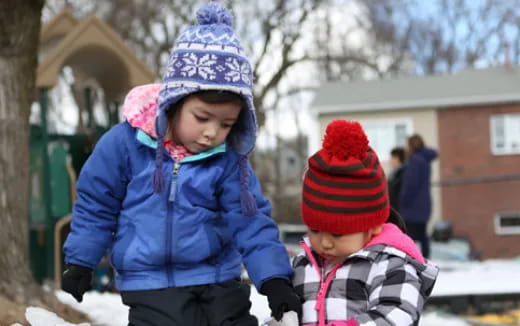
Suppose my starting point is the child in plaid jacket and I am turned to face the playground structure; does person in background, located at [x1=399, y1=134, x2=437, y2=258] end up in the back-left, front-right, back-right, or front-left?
front-right

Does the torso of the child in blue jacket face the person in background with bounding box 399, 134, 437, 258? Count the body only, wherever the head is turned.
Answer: no

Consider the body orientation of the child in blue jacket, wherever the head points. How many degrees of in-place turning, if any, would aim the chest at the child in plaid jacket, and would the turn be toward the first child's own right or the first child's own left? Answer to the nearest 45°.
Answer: approximately 45° to the first child's own left

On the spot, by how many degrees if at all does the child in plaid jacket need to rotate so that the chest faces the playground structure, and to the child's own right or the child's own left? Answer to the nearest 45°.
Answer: approximately 90° to the child's own right

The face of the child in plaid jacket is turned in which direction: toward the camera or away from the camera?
toward the camera

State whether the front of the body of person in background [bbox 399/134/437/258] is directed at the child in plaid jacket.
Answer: no

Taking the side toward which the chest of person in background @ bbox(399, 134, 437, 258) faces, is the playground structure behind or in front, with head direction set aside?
in front

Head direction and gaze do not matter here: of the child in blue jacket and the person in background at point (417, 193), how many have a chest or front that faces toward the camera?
1

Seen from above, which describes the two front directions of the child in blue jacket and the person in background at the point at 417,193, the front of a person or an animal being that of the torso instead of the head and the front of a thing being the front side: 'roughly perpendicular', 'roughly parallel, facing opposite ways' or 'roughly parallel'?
roughly perpendicular

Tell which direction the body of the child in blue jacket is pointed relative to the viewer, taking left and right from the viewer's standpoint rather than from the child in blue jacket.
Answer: facing the viewer

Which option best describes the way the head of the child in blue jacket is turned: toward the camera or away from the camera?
toward the camera

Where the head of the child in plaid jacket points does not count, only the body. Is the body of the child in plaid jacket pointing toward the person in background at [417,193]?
no

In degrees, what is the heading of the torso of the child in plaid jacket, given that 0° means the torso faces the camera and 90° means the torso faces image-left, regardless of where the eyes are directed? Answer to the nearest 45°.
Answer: approximately 45°

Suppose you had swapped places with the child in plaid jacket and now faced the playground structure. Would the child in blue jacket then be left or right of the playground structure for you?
left

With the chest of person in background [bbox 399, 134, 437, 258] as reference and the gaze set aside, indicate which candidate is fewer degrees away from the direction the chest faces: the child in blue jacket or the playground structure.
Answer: the playground structure
